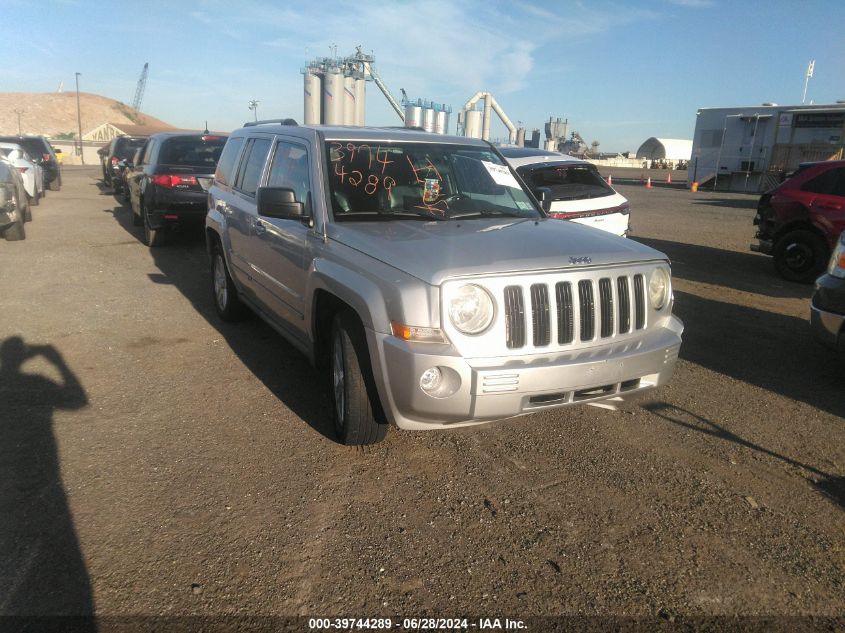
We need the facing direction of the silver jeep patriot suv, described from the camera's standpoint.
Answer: facing the viewer and to the right of the viewer

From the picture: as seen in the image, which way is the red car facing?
to the viewer's right

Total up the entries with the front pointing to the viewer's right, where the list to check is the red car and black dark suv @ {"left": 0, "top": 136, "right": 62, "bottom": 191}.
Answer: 1

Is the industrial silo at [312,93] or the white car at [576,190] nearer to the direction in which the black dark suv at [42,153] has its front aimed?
the industrial silo

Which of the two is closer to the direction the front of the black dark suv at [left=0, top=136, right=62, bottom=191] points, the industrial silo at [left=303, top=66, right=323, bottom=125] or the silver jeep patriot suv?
the industrial silo

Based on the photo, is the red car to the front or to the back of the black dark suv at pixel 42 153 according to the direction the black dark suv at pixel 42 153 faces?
to the back

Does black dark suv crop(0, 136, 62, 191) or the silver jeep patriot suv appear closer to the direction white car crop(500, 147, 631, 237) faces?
the black dark suv

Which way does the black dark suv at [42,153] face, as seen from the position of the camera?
facing away from the viewer and to the left of the viewer

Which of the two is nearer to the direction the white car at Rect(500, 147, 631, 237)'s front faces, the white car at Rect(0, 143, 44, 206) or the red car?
the white car

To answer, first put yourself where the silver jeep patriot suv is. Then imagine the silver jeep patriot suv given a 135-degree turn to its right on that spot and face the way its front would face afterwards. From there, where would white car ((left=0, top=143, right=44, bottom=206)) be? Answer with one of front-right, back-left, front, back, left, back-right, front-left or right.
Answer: front-right

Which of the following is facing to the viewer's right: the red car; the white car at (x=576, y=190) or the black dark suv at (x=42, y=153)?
the red car

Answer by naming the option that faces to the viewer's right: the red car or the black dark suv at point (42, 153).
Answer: the red car

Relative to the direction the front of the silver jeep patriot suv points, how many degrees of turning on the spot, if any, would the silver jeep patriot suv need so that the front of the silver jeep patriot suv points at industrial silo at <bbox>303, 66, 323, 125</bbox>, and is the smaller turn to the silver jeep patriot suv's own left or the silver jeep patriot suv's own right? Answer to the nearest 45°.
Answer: approximately 135° to the silver jeep patriot suv's own left

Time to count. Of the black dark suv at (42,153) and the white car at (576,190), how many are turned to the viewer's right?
0

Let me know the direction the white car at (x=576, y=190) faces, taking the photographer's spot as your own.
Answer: facing away from the viewer and to the left of the viewer
